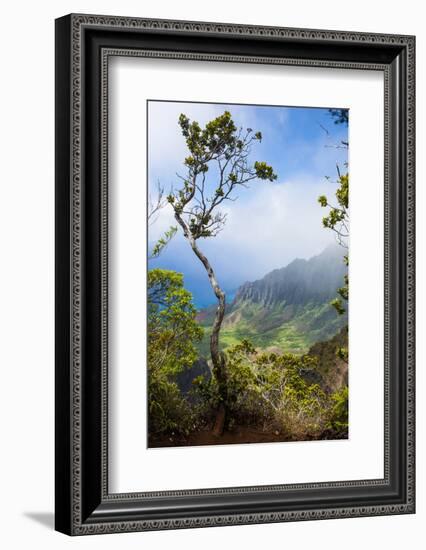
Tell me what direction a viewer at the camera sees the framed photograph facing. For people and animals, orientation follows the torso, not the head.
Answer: facing the viewer and to the right of the viewer
